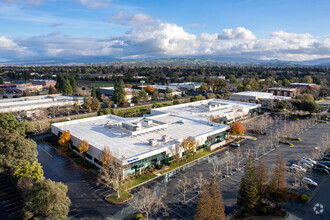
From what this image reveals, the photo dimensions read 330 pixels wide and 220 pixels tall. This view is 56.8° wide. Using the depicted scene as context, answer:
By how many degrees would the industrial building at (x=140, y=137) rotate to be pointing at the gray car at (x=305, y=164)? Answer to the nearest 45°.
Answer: approximately 45° to its left

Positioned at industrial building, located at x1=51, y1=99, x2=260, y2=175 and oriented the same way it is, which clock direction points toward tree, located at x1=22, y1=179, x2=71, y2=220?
The tree is roughly at 2 o'clock from the industrial building.

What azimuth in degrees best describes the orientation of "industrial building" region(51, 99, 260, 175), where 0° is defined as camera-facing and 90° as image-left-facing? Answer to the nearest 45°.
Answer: approximately 315°

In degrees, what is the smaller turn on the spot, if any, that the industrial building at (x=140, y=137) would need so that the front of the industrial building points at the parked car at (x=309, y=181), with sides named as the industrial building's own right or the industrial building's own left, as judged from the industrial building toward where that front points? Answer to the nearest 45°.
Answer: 0° — it already faces it

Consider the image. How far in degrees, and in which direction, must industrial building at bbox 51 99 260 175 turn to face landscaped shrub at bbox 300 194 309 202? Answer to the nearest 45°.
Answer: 0° — it already faces it

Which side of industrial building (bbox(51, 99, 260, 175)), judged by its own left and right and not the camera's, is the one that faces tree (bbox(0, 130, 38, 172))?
right

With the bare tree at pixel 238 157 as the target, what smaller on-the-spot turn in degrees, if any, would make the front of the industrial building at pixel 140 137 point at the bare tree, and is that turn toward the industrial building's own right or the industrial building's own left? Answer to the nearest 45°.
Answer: approximately 45° to the industrial building's own left

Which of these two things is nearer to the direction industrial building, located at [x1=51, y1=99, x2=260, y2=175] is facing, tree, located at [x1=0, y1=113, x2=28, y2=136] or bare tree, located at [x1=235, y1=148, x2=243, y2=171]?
the bare tree

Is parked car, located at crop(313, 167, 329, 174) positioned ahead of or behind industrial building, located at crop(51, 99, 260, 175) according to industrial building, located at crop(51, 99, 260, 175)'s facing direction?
ahead
